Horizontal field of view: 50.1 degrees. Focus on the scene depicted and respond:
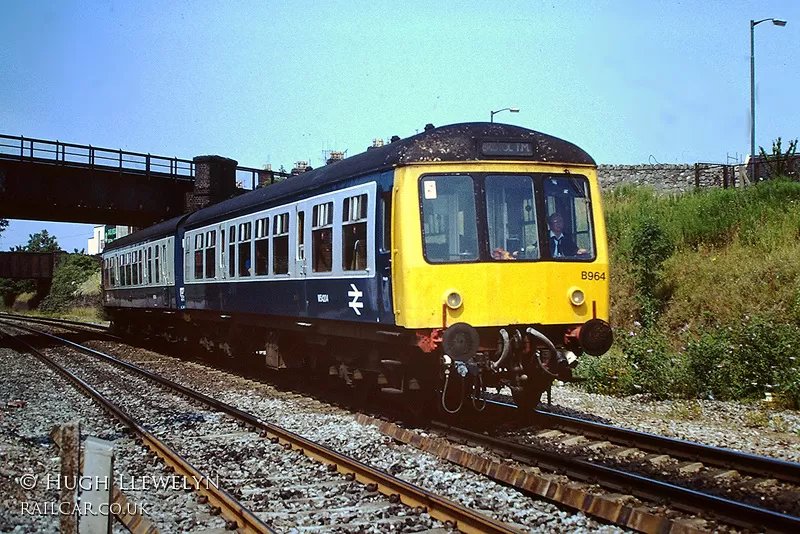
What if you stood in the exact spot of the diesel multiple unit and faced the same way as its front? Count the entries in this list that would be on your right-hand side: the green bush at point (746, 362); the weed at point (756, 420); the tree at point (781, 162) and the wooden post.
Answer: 1

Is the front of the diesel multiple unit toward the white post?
no

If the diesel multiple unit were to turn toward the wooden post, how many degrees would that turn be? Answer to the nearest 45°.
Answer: approximately 90° to its right

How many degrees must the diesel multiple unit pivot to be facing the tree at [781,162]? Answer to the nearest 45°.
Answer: approximately 90° to its left

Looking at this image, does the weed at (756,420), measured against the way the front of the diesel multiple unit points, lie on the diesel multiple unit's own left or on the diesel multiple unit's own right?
on the diesel multiple unit's own left

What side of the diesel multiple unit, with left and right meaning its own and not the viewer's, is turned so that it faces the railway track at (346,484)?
right

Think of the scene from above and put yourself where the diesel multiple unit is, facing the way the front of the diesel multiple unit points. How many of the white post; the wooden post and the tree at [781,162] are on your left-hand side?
1

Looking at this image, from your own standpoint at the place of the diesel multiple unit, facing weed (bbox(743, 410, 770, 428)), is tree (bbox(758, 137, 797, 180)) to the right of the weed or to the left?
left

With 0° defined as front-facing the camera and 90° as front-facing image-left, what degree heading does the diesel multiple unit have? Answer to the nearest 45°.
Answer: approximately 315°
